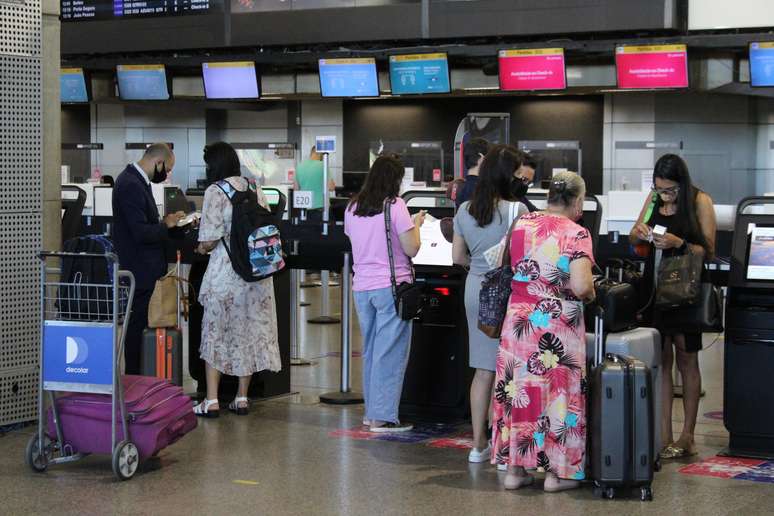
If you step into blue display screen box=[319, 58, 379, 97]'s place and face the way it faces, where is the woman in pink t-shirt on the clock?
The woman in pink t-shirt is roughly at 12 o'clock from the blue display screen.

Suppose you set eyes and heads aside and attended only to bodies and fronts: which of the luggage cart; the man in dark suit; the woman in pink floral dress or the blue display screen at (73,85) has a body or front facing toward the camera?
the blue display screen

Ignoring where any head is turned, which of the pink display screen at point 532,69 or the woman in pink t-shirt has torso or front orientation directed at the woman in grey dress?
the pink display screen

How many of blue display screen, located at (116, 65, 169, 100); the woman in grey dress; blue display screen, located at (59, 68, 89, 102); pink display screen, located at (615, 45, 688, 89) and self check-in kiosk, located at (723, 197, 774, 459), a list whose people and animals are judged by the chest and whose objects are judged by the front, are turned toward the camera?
4

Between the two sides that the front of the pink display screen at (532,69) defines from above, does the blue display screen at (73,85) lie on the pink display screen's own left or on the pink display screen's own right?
on the pink display screen's own right

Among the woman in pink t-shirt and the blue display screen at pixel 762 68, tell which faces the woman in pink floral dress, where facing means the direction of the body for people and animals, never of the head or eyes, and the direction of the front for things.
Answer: the blue display screen

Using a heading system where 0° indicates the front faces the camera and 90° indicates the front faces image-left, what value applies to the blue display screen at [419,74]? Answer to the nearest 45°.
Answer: approximately 0°

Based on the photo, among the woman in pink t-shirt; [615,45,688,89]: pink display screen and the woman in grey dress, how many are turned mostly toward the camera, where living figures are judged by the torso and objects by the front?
1

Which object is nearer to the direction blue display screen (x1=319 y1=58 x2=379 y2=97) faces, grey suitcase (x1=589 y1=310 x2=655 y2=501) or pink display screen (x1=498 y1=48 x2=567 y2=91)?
the grey suitcase

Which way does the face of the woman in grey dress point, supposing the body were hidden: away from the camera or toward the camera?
away from the camera

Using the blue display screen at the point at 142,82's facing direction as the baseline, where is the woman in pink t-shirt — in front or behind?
in front

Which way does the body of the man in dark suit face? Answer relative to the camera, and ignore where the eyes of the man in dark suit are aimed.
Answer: to the viewer's right

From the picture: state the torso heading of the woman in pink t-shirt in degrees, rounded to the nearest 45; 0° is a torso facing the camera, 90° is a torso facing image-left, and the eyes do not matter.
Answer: approximately 225°

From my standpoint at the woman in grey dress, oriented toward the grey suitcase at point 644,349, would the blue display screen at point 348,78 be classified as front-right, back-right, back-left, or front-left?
back-left

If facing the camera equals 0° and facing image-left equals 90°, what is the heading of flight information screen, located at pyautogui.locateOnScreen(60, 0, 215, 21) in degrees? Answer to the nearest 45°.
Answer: approximately 0°

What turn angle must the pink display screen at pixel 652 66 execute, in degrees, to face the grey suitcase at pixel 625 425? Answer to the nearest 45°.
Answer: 0° — it already faces it

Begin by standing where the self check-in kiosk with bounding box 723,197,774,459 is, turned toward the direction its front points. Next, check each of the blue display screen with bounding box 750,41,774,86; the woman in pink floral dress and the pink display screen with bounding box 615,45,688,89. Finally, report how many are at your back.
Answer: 2

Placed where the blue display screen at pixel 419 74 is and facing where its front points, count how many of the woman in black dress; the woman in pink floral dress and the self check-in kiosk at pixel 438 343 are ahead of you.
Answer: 3

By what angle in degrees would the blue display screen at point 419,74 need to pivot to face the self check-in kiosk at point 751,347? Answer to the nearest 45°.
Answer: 0° — it already faces it
